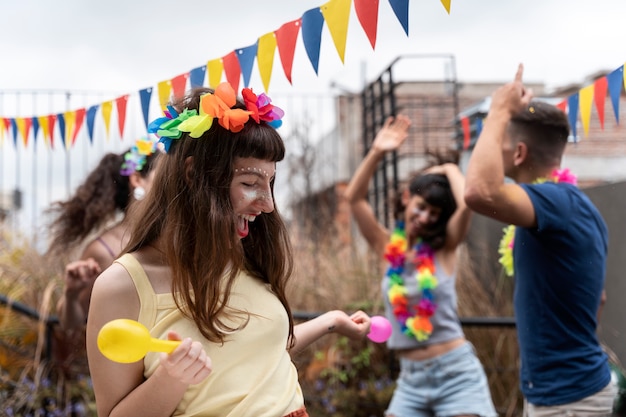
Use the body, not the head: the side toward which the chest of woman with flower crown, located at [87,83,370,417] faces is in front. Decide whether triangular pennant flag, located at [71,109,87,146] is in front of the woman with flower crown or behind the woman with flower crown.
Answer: behind

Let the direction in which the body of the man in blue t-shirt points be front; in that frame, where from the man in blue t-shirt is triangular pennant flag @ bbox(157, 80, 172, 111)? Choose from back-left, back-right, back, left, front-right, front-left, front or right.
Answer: front-left

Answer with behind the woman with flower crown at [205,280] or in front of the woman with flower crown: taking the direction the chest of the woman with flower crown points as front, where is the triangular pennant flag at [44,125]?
behind

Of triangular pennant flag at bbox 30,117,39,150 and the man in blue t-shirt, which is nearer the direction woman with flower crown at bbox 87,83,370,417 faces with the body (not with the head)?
the man in blue t-shirt

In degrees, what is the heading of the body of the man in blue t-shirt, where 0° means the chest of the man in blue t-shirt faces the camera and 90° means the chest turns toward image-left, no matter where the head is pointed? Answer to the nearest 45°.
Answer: approximately 135°

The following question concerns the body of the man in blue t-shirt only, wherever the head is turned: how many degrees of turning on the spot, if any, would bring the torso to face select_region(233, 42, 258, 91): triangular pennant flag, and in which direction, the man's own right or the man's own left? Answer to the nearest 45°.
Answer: approximately 45° to the man's own left
